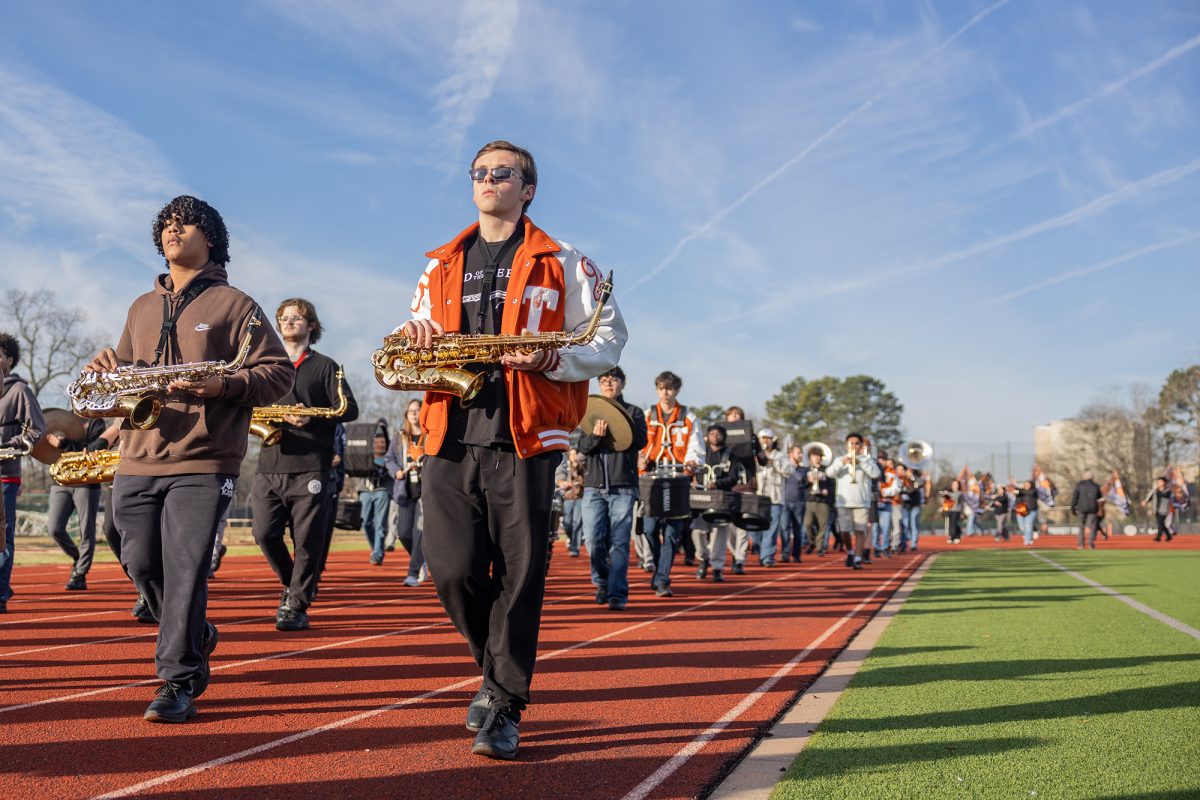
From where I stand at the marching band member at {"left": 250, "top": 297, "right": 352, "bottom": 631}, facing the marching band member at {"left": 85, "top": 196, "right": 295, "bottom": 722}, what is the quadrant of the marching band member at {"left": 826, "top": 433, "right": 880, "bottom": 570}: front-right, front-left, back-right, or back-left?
back-left

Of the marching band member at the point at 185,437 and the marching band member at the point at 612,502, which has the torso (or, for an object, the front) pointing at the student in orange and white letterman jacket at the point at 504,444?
the marching band member at the point at 612,502

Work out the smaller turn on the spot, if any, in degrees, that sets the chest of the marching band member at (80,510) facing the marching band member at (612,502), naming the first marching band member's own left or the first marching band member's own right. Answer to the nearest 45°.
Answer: approximately 90° to the first marching band member's own left

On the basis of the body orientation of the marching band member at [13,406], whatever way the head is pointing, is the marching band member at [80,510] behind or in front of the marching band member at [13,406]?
behind

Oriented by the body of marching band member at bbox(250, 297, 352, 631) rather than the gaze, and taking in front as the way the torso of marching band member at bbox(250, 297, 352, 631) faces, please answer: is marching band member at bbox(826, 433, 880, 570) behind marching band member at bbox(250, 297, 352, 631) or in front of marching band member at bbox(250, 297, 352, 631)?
behind

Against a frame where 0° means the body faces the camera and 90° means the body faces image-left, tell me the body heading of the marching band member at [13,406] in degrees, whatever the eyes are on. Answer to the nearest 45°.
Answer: approximately 45°

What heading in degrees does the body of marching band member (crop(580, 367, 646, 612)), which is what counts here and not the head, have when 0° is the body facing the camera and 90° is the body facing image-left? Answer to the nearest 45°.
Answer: approximately 0°

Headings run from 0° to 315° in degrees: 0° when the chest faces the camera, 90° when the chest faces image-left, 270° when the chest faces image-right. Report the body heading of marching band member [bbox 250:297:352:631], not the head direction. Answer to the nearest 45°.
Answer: approximately 45°

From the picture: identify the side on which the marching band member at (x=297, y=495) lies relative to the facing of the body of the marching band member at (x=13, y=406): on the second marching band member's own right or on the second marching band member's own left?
on the second marching band member's own left

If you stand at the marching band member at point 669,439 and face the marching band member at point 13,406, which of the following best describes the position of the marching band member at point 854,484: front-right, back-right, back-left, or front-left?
back-right

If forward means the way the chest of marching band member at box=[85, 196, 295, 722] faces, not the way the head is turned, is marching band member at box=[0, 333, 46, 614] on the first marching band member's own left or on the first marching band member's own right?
on the first marching band member's own right

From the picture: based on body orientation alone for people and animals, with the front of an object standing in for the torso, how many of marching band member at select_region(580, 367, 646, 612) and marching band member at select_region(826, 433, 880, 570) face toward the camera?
2
